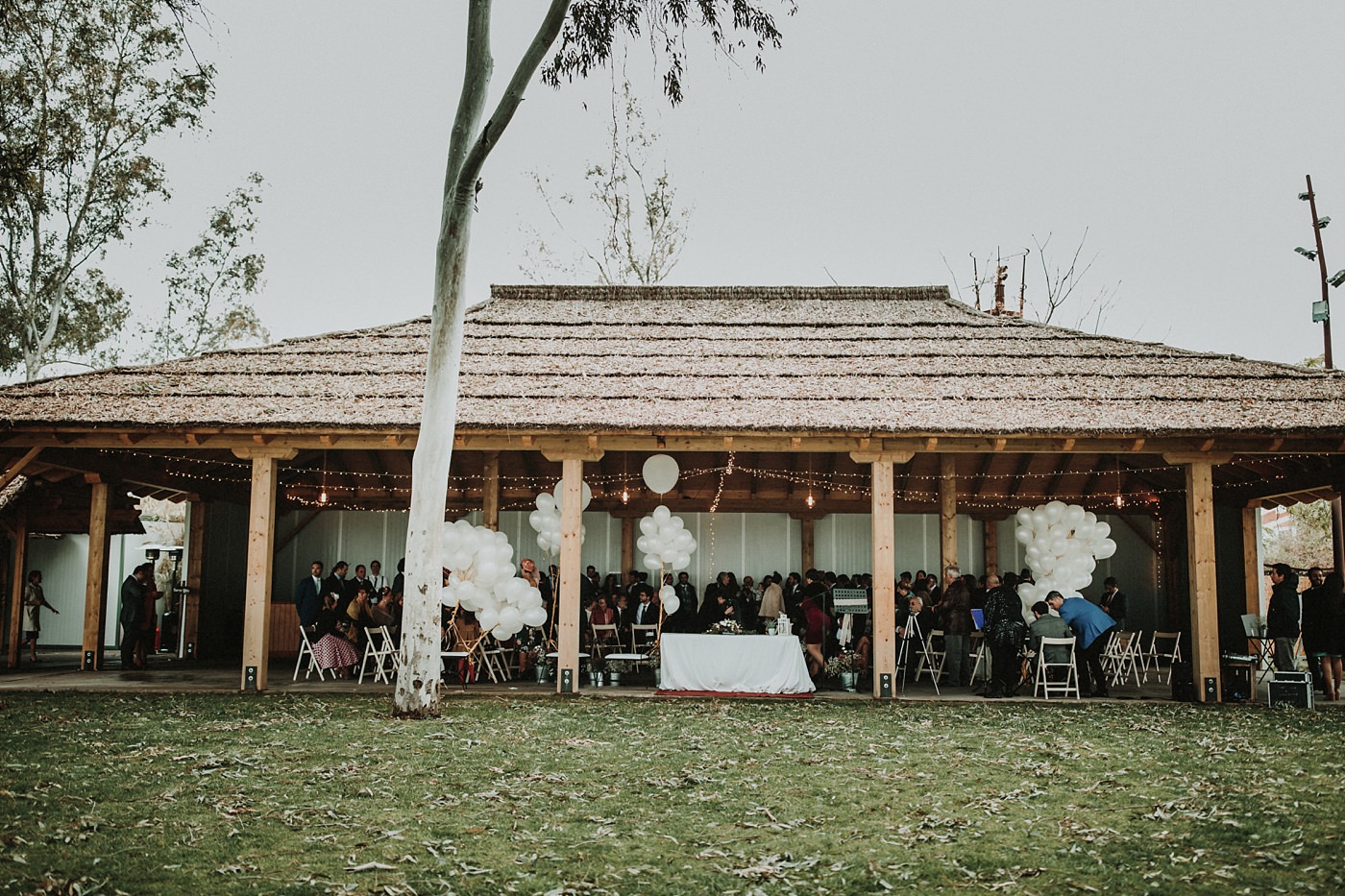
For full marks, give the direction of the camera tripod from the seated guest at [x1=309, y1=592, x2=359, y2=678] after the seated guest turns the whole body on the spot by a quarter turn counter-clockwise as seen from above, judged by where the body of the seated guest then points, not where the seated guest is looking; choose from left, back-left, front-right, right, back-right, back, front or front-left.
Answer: right

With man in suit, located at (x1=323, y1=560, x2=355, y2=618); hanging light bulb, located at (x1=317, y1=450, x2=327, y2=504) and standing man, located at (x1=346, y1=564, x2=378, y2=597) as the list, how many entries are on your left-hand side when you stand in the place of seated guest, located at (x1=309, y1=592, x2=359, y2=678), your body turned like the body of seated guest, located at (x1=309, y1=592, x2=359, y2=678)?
3

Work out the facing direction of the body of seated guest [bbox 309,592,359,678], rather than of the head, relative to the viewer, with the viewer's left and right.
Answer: facing to the right of the viewer

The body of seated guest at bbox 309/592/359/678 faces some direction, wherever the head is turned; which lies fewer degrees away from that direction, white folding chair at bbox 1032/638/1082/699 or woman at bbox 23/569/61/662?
the white folding chair

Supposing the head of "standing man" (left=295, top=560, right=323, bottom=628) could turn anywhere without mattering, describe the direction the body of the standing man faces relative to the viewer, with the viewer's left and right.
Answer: facing the viewer and to the right of the viewer

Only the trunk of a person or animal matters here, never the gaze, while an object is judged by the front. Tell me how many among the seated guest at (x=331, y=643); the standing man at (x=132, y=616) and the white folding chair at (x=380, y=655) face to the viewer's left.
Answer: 0

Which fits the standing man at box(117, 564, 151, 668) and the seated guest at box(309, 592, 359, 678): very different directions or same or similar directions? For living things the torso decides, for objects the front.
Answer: same or similar directions

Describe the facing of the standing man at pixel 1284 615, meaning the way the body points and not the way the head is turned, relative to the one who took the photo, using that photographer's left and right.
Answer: facing to the left of the viewer

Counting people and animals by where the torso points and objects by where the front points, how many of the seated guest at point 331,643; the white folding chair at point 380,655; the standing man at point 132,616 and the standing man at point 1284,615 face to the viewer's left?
1

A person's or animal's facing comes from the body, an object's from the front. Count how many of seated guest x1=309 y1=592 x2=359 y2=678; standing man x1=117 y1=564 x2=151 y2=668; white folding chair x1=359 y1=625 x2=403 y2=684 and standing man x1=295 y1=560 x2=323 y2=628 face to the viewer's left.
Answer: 0
